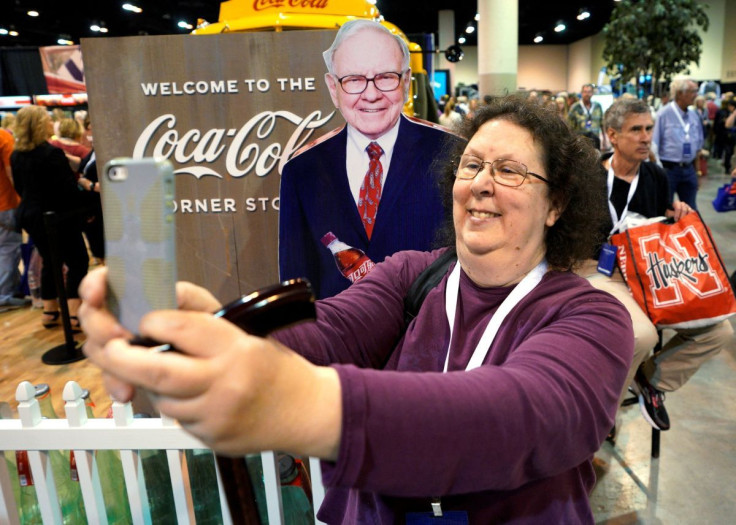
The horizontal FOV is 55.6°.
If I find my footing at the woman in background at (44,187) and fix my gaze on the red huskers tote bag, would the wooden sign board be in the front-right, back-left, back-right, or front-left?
front-right

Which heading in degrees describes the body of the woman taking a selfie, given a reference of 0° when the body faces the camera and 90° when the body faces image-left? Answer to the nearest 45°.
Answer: approximately 45°

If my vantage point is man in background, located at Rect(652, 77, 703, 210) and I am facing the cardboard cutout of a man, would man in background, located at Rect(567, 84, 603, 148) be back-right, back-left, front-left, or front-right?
back-right

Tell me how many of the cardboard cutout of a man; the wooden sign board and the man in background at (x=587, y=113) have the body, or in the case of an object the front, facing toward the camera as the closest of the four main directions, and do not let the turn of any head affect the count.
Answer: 3

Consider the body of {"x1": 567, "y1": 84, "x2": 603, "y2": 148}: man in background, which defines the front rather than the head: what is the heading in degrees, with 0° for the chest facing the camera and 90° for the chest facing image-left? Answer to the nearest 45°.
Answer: approximately 0°

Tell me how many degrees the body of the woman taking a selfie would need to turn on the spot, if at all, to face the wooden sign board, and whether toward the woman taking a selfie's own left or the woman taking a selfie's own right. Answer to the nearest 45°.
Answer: approximately 135° to the woman taking a selfie's own right

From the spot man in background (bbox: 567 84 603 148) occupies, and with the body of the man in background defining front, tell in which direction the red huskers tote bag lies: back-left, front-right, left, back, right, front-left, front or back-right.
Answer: front

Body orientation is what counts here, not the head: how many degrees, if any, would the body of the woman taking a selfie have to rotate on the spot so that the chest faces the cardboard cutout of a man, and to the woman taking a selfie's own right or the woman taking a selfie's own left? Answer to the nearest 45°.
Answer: approximately 135° to the woman taking a selfie's own right

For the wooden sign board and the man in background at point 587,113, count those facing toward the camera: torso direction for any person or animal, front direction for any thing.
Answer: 2

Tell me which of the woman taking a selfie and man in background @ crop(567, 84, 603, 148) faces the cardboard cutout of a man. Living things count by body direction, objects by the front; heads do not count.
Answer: the man in background

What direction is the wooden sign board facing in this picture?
toward the camera

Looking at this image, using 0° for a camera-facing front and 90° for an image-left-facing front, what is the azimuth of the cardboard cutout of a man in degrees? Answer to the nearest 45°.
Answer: approximately 0°

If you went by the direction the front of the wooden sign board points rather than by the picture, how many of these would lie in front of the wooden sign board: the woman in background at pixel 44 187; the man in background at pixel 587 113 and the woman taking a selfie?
1
